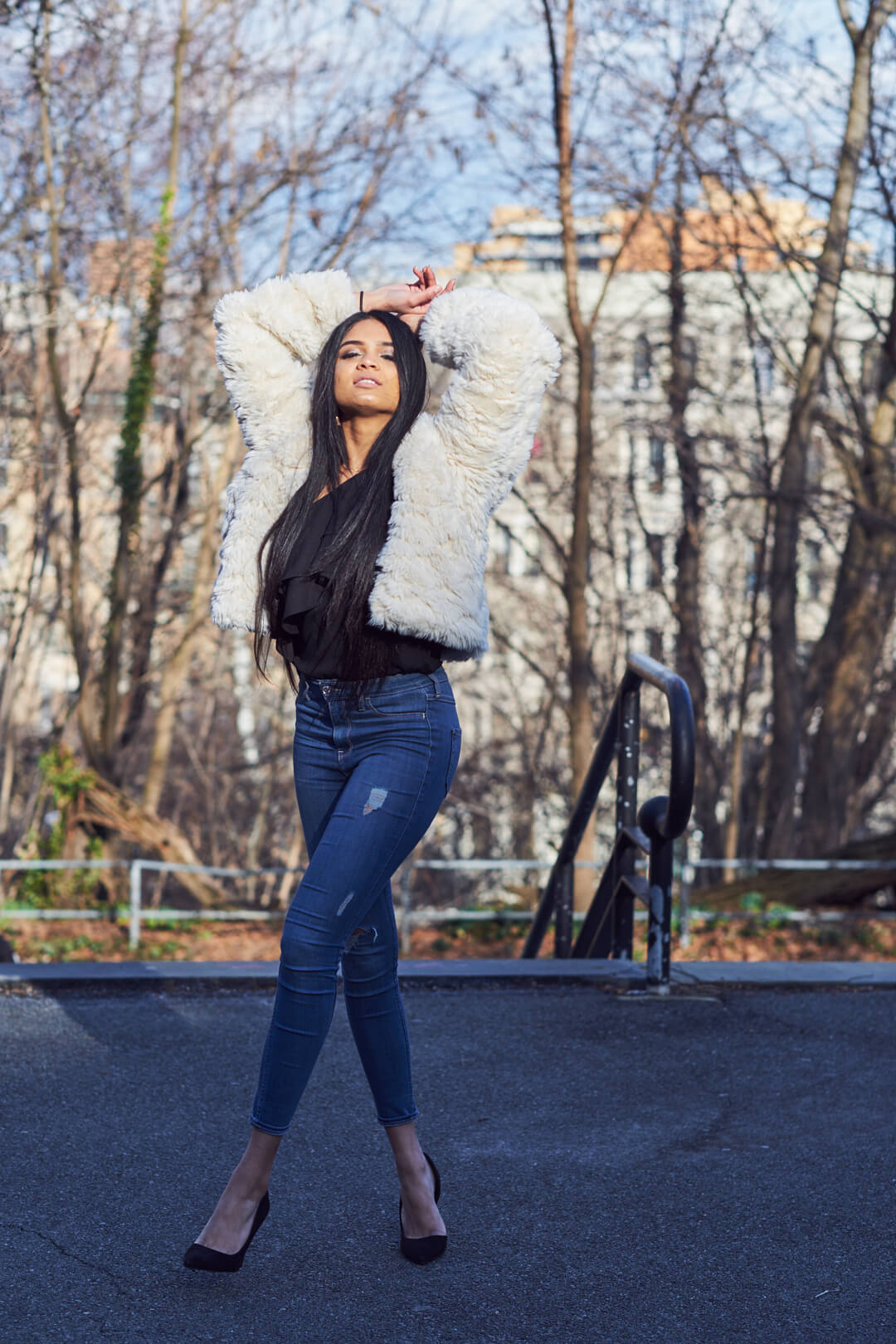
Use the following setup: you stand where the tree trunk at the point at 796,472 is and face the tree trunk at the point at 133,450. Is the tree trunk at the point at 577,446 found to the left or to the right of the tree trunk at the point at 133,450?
left

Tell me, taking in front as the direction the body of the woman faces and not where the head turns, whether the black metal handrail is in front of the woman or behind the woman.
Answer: behind

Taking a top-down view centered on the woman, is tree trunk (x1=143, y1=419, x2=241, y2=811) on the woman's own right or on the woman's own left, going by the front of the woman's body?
on the woman's own right

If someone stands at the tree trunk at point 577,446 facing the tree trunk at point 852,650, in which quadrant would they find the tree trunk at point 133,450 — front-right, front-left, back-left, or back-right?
back-left

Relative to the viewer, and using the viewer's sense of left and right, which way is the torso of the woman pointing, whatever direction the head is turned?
facing the viewer and to the left of the viewer

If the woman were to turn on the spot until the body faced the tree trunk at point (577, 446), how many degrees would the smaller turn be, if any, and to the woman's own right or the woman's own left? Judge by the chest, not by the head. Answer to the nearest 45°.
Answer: approximately 135° to the woman's own right

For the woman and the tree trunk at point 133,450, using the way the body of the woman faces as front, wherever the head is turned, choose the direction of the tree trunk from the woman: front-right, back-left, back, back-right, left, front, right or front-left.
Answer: back-right

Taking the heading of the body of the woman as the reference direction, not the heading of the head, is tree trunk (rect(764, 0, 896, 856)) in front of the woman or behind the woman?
behind

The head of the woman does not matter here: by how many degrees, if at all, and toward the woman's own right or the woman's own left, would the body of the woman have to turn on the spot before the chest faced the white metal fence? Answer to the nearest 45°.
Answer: approximately 135° to the woman's own right

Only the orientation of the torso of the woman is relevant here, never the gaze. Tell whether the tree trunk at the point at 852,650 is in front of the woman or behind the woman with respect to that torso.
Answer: behind
